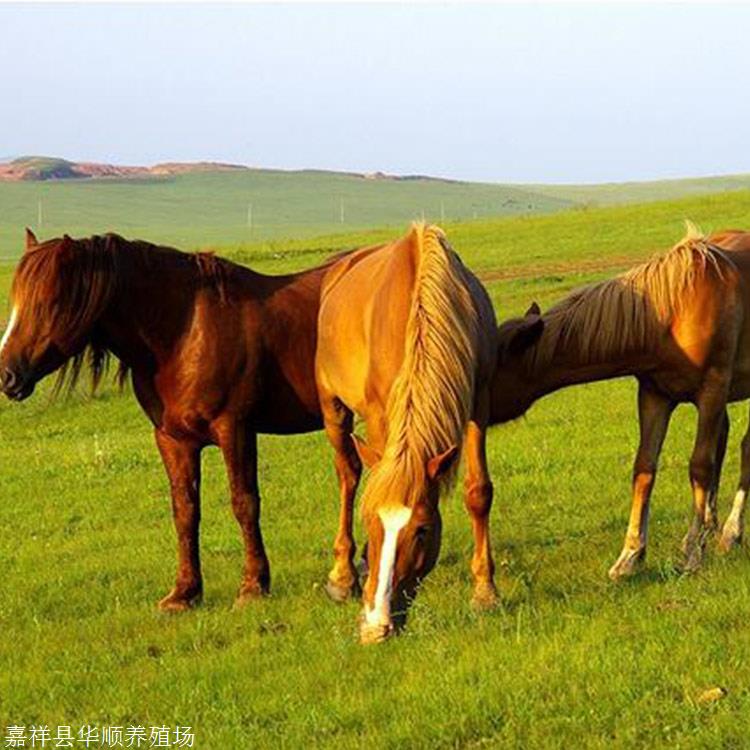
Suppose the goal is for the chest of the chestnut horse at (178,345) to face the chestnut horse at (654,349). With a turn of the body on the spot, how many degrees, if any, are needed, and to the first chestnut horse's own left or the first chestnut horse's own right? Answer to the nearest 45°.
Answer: approximately 135° to the first chestnut horse's own left

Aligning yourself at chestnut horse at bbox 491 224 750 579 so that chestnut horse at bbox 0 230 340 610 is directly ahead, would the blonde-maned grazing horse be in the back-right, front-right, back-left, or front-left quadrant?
front-left

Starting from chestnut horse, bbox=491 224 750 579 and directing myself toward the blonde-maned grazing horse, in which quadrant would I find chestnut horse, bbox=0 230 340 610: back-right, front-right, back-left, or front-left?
front-right

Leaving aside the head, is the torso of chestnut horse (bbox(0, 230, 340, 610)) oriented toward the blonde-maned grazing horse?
no

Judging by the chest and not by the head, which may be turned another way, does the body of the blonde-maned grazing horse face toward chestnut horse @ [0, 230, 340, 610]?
no

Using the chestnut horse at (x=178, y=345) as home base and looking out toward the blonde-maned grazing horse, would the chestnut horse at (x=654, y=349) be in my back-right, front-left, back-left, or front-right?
front-left

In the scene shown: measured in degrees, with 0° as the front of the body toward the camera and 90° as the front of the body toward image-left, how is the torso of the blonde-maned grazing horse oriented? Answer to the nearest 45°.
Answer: approximately 0°

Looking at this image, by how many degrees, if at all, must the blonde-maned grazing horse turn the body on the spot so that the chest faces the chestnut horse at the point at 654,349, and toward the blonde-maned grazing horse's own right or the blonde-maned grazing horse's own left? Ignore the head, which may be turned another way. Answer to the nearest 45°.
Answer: approximately 135° to the blonde-maned grazing horse's own left

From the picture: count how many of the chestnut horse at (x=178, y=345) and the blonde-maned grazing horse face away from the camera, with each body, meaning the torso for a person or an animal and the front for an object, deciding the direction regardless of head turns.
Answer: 0

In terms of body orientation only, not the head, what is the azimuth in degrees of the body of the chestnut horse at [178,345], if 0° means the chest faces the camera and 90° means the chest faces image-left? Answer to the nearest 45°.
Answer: approximately 45°

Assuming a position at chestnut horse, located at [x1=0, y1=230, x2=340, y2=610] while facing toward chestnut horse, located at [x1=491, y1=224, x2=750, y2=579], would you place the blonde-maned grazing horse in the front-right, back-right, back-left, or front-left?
front-right
